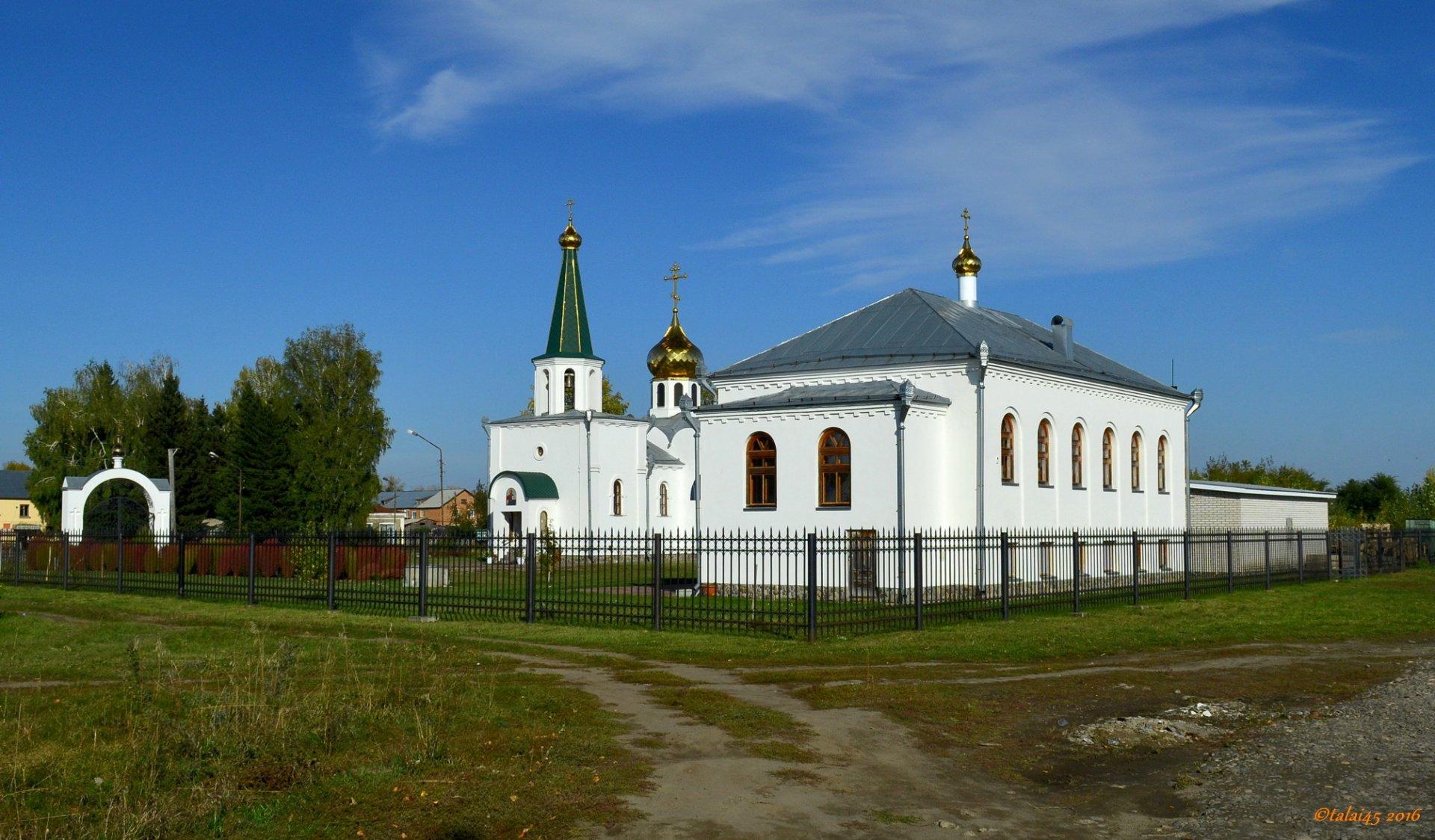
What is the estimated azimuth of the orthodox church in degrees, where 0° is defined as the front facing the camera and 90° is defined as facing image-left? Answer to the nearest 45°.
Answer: approximately 45°

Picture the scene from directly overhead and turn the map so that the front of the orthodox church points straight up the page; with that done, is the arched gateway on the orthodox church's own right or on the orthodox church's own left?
on the orthodox church's own right
